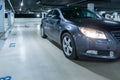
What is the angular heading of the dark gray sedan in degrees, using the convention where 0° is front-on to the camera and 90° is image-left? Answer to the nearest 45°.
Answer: approximately 315°
